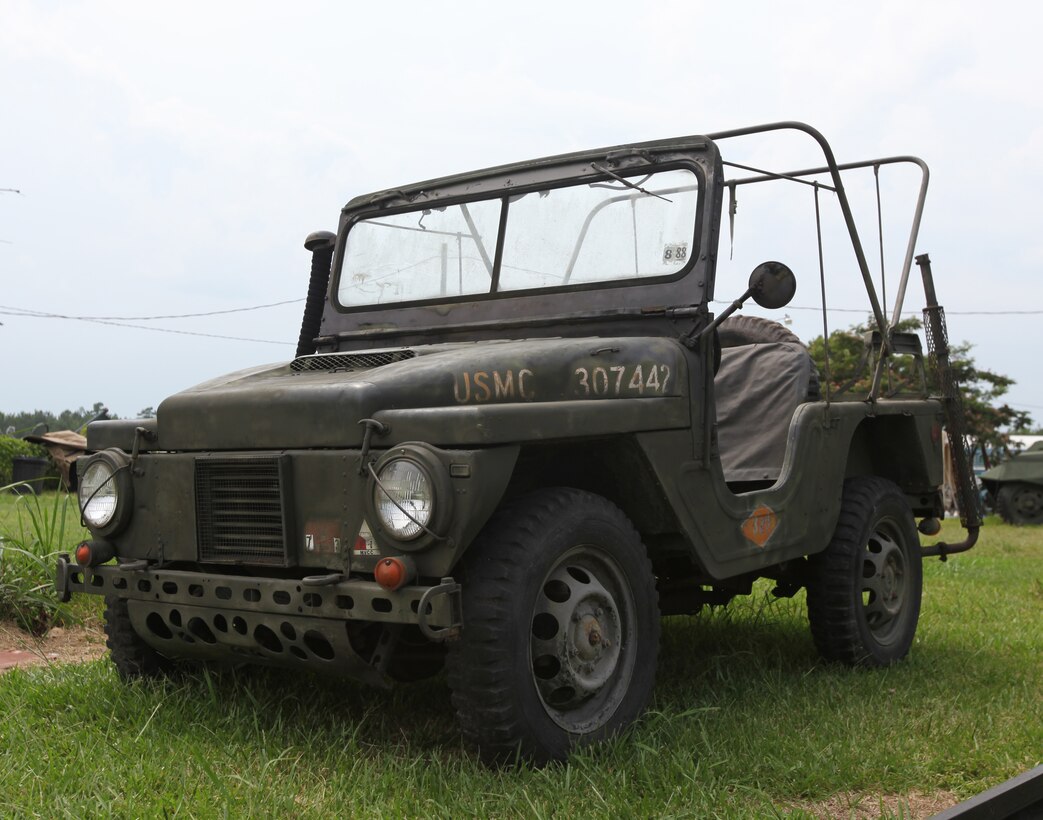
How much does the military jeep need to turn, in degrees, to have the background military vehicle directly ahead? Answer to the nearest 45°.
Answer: approximately 180°

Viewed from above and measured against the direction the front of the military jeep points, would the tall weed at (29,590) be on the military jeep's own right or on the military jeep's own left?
on the military jeep's own right

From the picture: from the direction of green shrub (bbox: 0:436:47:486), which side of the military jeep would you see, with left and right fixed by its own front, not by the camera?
right

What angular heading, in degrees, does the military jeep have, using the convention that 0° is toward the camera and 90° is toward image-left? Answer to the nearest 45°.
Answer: approximately 45°
